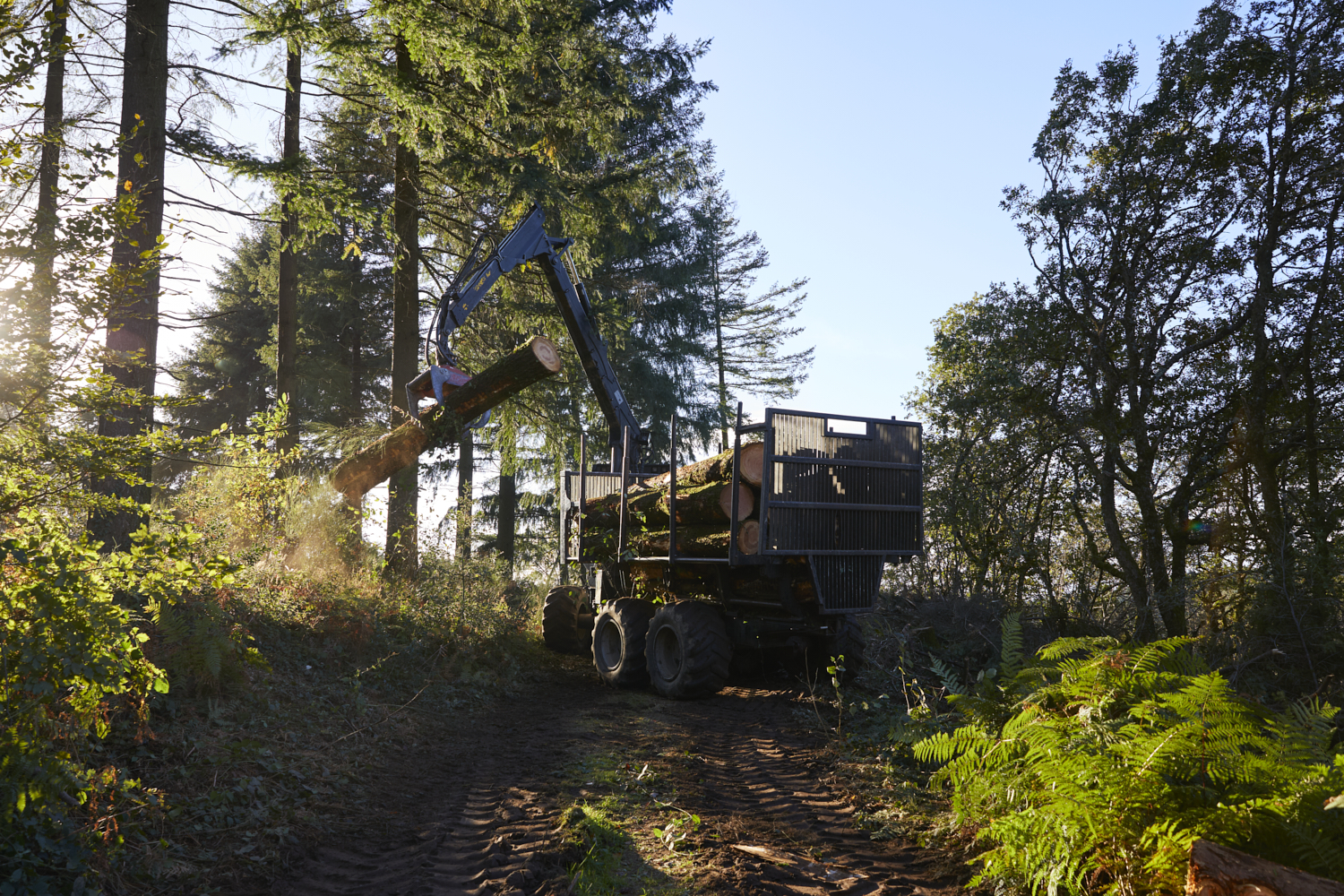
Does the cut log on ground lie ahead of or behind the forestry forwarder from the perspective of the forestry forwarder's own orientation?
behind

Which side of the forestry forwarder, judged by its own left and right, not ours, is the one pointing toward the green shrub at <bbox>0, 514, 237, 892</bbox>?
left
